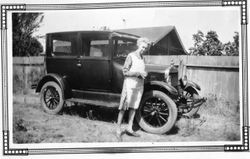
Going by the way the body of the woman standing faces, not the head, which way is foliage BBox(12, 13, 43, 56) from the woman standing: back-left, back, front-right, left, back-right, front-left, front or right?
back-right

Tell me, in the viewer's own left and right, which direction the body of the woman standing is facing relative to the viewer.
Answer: facing the viewer and to the right of the viewer
